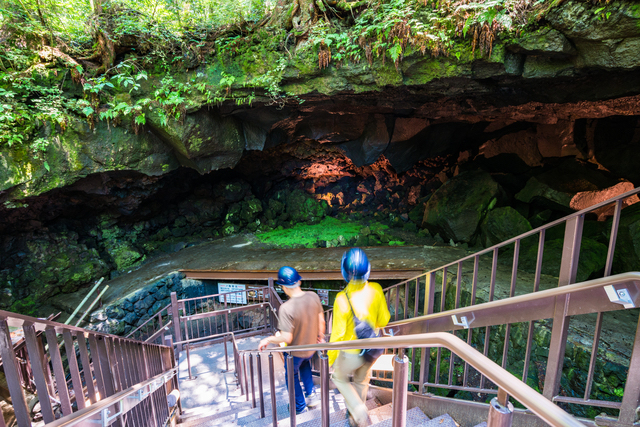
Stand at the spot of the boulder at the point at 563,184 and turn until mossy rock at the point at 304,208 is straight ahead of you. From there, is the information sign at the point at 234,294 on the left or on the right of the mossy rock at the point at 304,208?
left

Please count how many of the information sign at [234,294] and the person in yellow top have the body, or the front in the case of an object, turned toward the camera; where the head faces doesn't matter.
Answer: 1

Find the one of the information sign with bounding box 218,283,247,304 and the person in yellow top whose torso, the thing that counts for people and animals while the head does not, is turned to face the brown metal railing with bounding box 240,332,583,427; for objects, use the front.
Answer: the information sign

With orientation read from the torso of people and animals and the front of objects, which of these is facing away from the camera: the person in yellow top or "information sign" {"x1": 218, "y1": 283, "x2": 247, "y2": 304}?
the person in yellow top

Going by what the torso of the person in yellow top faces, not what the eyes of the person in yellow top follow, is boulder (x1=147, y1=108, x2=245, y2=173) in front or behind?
in front

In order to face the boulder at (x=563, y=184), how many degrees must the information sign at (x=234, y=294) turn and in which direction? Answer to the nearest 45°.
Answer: approximately 90° to its left

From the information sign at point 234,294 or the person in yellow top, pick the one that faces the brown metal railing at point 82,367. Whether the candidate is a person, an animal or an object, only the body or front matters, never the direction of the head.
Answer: the information sign

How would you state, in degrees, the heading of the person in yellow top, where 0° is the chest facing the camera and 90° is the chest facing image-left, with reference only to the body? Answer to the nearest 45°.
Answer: approximately 180°

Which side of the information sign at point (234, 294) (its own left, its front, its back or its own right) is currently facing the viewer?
front

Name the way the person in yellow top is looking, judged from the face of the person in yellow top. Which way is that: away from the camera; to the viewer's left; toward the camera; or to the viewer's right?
away from the camera

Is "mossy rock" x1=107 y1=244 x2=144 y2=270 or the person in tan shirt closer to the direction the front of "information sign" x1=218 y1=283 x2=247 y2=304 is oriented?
the person in tan shirt

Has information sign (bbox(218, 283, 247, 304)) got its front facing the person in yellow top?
yes

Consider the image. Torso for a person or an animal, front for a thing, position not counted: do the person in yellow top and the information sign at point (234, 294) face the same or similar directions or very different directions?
very different directions
